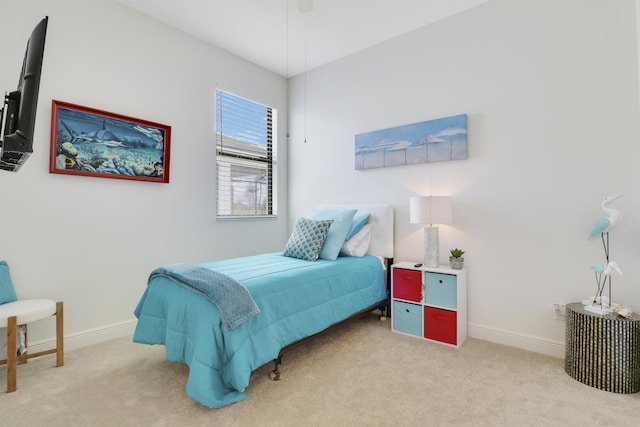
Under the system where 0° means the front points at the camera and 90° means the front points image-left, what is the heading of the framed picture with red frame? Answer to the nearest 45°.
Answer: approximately 315°

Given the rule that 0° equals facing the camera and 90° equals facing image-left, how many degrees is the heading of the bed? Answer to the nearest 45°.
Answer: approximately 45°

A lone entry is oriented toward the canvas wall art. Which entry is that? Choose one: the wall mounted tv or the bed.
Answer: the wall mounted tv

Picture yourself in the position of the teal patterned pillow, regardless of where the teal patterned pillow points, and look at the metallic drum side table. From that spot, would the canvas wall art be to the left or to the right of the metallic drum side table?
left

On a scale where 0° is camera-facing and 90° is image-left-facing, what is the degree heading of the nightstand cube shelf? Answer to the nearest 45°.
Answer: approximately 45°

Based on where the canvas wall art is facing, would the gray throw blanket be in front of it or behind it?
in front

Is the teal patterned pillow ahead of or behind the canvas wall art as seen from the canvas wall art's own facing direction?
ahead

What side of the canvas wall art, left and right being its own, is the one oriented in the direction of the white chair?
front

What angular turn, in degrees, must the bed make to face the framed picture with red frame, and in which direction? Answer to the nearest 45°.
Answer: approximately 90° to its right
